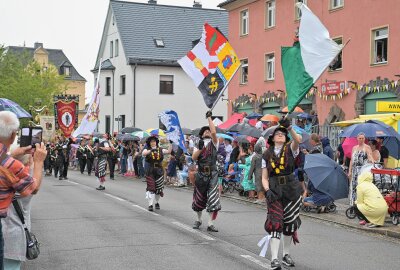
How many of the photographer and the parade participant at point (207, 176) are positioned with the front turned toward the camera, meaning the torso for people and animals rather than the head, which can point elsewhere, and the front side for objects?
1

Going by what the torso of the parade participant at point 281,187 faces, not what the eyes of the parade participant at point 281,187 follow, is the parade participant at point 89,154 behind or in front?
behind

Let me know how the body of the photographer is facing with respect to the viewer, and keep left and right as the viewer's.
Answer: facing away from the viewer and to the right of the viewer

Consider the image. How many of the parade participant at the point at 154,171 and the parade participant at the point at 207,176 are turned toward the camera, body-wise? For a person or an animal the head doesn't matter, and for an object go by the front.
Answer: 2

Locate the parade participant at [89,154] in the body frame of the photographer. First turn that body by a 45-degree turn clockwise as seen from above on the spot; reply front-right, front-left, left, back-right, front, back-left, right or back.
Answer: left

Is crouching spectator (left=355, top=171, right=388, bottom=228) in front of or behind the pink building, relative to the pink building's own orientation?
in front

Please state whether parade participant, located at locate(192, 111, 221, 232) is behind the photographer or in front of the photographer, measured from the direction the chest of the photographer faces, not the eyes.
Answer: in front

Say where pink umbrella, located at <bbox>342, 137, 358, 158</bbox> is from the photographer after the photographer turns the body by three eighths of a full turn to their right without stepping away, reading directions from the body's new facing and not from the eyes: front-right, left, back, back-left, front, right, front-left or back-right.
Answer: back-left

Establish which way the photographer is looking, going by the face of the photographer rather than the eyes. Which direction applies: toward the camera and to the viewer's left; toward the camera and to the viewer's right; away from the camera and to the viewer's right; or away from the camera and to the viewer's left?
away from the camera and to the viewer's right

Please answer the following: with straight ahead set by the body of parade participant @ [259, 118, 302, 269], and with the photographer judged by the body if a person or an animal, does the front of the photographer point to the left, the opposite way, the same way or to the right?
the opposite way

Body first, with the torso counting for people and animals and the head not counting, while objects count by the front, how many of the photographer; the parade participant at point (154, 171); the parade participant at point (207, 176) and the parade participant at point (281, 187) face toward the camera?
3
